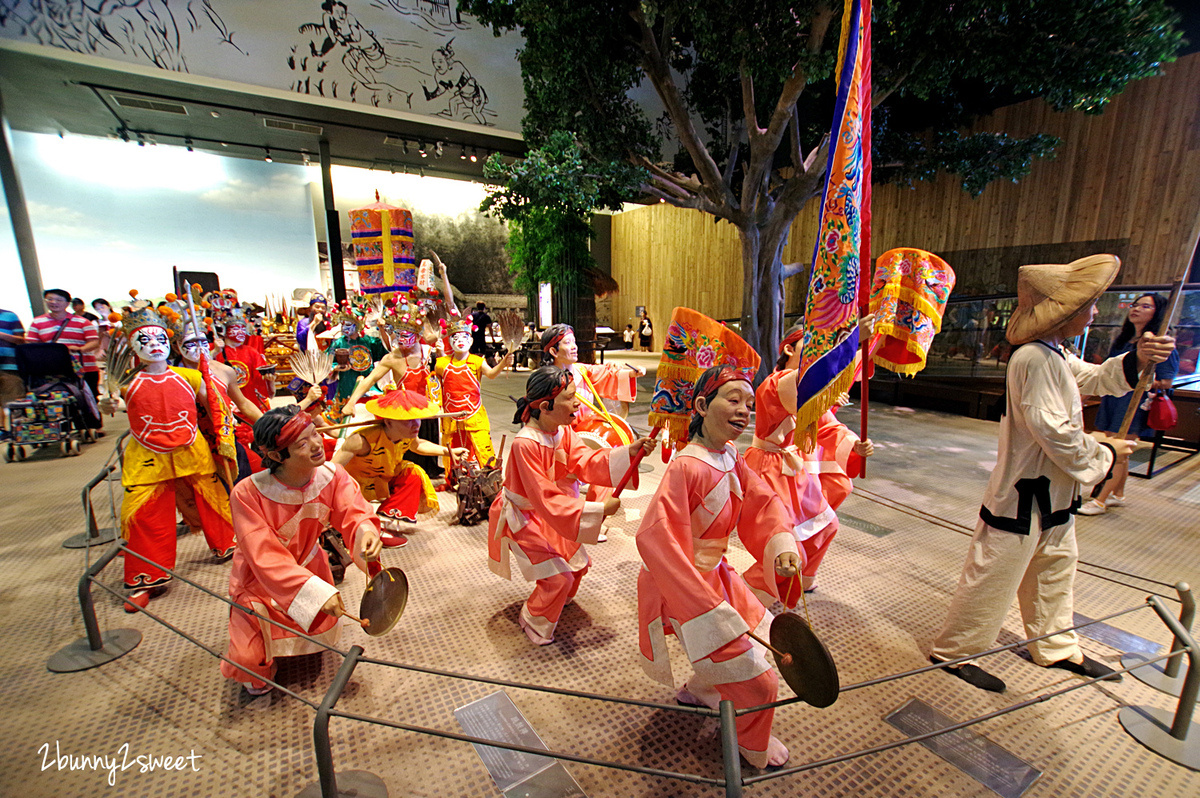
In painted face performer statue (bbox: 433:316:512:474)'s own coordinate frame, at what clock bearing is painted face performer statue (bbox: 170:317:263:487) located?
painted face performer statue (bbox: 170:317:263:487) is roughly at 2 o'clock from painted face performer statue (bbox: 433:316:512:474).

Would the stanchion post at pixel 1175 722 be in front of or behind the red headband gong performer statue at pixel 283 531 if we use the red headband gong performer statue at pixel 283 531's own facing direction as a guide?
in front

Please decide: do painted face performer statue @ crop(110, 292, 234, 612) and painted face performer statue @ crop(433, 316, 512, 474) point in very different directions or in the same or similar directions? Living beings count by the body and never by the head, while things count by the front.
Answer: same or similar directions

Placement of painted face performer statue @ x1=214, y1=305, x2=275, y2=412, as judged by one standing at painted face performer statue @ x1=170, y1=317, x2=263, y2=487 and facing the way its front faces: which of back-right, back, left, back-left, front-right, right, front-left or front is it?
back-left

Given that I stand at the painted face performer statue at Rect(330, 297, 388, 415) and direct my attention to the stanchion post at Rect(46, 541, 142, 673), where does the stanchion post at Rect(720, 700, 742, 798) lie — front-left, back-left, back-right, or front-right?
front-left

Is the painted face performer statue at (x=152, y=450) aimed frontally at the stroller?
no

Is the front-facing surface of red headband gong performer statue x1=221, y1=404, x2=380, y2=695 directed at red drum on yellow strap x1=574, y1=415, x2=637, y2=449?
no

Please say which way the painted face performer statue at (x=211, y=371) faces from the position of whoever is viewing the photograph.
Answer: facing the viewer and to the right of the viewer

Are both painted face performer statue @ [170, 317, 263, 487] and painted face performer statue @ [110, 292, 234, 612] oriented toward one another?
no

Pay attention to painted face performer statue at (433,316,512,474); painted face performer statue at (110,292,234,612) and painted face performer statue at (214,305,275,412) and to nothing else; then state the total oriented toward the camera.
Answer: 3

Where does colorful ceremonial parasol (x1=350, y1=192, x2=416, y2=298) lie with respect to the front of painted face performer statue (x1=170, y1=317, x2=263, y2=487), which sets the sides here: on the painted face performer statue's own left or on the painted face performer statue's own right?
on the painted face performer statue's own left

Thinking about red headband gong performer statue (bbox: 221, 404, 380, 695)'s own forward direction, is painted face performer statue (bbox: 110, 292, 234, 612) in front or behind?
behind

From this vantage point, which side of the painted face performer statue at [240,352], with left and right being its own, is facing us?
front

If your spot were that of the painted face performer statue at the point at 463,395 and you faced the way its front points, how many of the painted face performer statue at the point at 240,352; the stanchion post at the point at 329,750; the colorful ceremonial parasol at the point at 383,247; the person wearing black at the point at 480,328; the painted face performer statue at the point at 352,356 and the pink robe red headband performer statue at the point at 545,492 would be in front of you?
2

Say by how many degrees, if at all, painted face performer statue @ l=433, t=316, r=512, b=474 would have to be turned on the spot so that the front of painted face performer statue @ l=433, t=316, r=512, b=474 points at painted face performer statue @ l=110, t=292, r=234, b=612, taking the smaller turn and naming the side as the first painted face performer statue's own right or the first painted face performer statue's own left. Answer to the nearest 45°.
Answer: approximately 45° to the first painted face performer statue's own right

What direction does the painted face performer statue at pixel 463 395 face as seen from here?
toward the camera

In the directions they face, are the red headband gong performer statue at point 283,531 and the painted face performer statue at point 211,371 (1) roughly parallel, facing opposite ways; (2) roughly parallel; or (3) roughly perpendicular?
roughly parallel

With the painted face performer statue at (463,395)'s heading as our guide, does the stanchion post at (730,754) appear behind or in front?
in front

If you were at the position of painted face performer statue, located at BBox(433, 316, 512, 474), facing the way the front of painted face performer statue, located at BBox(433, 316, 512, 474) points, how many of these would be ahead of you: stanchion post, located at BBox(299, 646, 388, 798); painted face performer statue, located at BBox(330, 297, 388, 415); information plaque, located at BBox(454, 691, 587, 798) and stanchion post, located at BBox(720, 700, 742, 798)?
3
